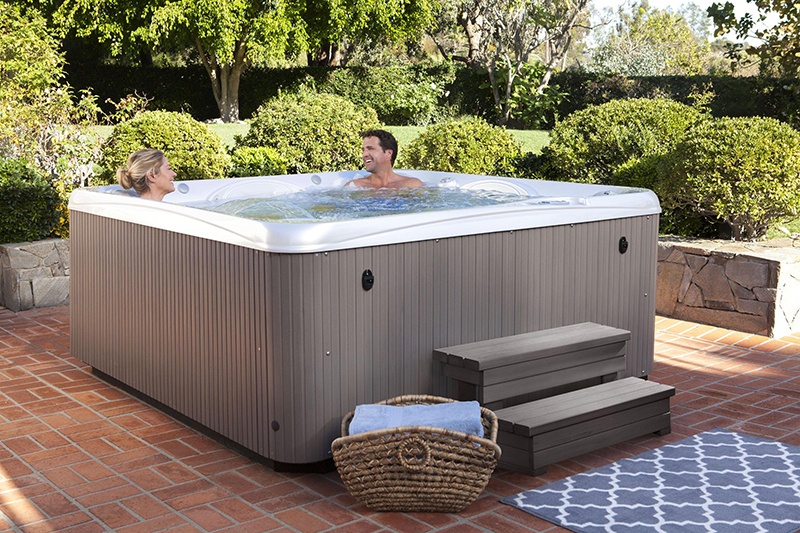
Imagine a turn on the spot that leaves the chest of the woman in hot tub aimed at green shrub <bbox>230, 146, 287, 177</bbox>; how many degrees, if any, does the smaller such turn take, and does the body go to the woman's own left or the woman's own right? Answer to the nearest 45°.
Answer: approximately 90° to the woman's own left

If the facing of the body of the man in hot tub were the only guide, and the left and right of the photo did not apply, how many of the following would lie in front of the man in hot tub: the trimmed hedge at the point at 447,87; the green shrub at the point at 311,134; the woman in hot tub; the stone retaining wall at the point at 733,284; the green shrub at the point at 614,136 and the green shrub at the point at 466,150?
1

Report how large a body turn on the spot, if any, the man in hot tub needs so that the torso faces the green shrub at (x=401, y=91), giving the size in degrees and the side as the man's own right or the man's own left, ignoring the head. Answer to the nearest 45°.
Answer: approximately 135° to the man's own right

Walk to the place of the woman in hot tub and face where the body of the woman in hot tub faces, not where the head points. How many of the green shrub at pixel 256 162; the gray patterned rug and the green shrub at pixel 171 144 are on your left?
2

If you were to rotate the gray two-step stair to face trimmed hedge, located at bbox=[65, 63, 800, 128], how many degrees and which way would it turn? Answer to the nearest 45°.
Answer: approximately 135° to its left

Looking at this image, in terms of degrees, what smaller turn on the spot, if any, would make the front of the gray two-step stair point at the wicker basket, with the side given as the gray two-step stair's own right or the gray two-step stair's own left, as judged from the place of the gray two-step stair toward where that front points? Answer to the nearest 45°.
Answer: approximately 90° to the gray two-step stair's own right

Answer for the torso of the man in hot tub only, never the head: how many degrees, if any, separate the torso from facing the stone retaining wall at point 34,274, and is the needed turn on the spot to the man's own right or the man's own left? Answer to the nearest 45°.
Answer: approximately 45° to the man's own right

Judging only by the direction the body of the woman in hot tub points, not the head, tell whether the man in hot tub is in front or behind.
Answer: in front

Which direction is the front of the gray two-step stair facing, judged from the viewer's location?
facing the viewer and to the right of the viewer

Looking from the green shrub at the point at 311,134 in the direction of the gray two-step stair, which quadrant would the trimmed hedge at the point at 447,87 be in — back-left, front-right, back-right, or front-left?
back-left

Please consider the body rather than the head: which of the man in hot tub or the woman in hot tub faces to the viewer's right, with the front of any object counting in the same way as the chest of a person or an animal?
the woman in hot tub

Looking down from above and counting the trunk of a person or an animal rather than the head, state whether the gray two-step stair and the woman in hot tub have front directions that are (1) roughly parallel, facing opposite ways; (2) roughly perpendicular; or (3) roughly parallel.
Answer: roughly perpendicular

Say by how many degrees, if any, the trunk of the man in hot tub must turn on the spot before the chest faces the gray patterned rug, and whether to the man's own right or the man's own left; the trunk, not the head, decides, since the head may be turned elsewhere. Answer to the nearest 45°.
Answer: approximately 45° to the man's own left

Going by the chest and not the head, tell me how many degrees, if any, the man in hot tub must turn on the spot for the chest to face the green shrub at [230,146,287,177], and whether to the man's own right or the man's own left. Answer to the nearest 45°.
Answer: approximately 90° to the man's own right

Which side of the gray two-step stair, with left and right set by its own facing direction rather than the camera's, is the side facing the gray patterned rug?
front

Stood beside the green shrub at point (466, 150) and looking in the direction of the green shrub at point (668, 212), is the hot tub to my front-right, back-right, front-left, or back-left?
front-right

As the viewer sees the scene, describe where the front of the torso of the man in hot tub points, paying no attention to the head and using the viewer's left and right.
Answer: facing the viewer and to the left of the viewer

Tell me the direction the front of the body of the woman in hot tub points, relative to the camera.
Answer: to the viewer's right

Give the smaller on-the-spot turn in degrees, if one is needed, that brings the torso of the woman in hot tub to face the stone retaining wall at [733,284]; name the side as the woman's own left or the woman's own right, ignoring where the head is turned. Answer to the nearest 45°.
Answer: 0° — they already face it

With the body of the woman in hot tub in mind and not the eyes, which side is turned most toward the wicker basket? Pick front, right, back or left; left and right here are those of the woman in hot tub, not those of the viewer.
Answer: right

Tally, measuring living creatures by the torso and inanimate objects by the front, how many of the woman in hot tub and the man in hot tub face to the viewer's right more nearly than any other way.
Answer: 1
